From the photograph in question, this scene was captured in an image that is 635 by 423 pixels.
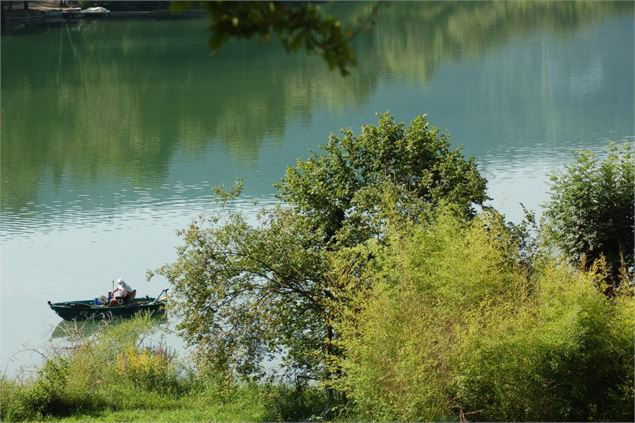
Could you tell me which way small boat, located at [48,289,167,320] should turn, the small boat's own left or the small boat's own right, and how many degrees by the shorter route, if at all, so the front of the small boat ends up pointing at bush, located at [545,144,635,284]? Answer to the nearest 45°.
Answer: approximately 135° to the small boat's own left

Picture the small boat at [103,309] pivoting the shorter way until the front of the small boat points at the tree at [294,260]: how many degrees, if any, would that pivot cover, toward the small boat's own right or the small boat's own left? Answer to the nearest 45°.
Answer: approximately 135° to the small boat's own left

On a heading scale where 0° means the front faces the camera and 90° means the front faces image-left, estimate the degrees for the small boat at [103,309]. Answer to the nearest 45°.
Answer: approximately 90°

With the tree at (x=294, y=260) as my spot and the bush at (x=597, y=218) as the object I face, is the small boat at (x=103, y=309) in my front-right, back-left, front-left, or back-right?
back-left
